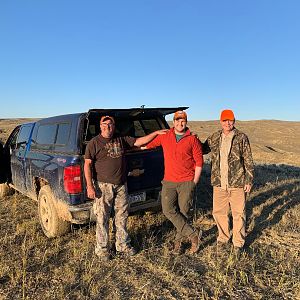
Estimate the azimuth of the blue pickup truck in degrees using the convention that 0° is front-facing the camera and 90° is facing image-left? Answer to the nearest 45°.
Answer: approximately 135°

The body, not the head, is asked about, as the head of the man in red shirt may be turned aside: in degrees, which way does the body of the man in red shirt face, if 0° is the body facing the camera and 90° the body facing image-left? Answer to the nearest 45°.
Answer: approximately 0°

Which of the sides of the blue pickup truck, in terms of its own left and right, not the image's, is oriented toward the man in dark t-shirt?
back

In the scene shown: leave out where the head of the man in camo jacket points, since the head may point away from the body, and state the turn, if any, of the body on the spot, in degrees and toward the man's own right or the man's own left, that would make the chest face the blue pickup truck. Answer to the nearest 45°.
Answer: approximately 90° to the man's own right

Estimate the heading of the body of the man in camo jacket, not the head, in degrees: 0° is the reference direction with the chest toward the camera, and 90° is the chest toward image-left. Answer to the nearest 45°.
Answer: approximately 0°

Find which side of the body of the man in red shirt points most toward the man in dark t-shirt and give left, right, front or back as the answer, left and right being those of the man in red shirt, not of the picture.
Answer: right

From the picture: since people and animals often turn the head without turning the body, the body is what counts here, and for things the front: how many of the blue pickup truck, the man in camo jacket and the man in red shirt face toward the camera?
2

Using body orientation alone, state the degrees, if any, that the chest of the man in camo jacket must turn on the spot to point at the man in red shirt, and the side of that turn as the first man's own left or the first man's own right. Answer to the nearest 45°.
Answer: approximately 45° to the first man's own right
